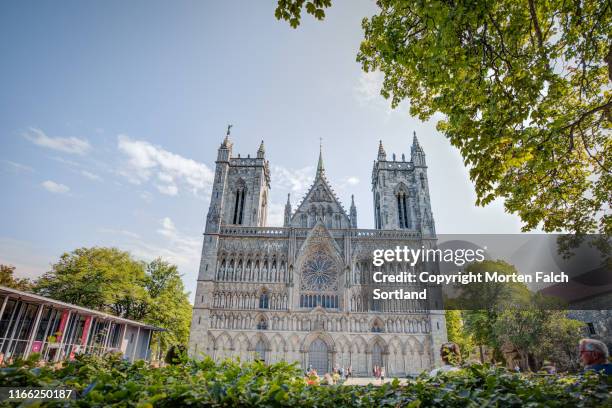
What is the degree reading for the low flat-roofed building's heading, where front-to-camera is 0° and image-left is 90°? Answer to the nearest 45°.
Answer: approximately 315°

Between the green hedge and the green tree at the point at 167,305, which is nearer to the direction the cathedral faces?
the green hedge

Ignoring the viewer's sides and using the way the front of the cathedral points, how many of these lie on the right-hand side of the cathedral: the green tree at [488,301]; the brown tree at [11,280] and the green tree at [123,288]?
2

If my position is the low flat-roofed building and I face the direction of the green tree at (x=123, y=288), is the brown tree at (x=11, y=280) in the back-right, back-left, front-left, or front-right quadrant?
front-left

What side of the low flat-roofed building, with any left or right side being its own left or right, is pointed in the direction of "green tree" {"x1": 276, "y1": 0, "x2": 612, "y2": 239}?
front

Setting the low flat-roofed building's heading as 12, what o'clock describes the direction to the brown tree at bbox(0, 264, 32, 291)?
The brown tree is roughly at 7 o'clock from the low flat-roofed building.

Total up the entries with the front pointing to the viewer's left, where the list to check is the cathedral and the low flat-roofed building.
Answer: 0

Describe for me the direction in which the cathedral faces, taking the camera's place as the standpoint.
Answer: facing the viewer

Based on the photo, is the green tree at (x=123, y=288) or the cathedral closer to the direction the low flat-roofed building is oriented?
the cathedral

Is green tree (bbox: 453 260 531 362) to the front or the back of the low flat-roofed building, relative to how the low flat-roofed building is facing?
to the front

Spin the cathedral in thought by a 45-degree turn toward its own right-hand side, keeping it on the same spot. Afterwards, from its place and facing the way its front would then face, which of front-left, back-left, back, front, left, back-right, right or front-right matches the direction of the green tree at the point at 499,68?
front-left

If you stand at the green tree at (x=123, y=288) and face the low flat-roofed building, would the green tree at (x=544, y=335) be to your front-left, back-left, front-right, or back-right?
front-left

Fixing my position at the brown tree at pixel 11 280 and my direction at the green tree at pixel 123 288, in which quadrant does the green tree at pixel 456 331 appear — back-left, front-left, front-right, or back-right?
front-left

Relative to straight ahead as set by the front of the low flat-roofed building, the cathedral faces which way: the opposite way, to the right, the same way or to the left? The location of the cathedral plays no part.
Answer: to the right

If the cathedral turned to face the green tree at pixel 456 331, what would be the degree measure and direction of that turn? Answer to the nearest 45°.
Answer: approximately 135° to its left

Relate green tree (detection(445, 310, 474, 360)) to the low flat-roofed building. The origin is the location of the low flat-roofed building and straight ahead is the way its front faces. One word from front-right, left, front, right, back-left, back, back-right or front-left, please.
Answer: front-left
